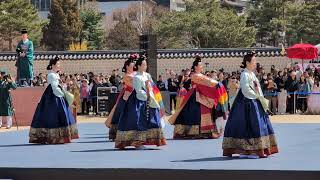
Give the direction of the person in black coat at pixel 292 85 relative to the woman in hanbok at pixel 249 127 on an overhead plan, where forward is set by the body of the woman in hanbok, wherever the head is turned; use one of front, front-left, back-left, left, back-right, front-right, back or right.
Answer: left

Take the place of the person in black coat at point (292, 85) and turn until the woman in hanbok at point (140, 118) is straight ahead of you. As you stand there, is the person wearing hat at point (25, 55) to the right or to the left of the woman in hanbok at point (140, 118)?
right

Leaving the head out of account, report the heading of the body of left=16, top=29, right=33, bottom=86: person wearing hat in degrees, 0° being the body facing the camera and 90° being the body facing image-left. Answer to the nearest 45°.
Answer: approximately 45°

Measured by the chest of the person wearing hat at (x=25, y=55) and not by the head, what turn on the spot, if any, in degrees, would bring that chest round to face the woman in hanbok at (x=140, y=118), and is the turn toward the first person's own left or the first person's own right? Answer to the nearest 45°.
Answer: approximately 45° to the first person's own left

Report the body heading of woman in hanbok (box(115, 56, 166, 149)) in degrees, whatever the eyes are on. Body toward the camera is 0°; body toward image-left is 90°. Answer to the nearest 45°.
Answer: approximately 315°

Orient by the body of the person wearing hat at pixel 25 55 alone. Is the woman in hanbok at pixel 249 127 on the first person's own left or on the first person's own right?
on the first person's own left
